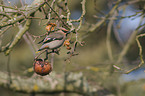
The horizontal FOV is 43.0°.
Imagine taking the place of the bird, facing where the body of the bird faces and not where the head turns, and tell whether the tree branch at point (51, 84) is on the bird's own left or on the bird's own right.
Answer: on the bird's own left
